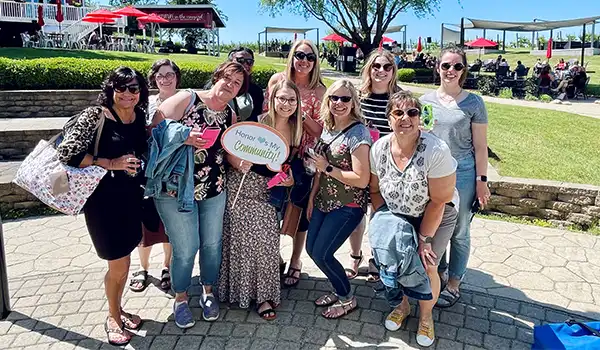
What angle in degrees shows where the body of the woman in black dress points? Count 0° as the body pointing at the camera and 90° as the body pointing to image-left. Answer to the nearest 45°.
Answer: approximately 315°

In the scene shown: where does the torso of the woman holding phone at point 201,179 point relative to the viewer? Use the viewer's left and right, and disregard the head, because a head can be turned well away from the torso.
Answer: facing the viewer

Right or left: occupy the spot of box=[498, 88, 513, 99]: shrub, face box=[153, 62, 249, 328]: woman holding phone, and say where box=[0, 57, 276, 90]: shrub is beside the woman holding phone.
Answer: right

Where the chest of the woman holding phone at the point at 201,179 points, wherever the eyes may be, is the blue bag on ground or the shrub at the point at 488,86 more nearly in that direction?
the blue bag on ground

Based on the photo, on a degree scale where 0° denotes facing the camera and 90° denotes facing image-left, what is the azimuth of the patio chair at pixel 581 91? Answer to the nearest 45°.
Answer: approximately 90°

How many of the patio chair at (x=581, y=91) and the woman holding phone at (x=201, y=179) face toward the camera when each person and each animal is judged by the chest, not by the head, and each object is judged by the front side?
1

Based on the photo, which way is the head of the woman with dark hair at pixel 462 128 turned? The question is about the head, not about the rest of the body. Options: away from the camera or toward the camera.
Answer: toward the camera

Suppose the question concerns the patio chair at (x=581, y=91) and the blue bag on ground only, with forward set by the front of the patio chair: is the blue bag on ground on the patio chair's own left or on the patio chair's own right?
on the patio chair's own left

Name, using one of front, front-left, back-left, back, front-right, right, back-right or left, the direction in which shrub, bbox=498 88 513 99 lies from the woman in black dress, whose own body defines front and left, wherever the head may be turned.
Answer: left
